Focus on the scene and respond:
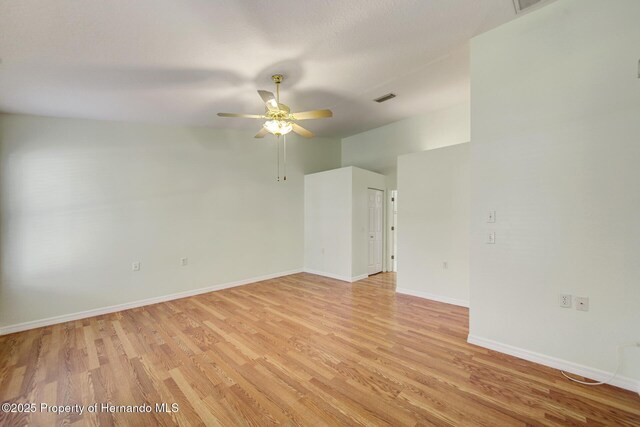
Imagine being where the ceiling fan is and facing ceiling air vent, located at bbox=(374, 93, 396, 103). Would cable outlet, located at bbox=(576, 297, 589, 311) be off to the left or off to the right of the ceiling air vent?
right

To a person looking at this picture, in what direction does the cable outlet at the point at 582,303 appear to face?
facing the viewer

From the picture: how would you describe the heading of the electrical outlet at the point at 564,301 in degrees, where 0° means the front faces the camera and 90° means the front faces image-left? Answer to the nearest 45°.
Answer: approximately 0°

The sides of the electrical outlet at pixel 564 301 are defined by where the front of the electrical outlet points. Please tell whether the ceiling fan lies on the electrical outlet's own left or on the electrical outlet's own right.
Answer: on the electrical outlet's own right
